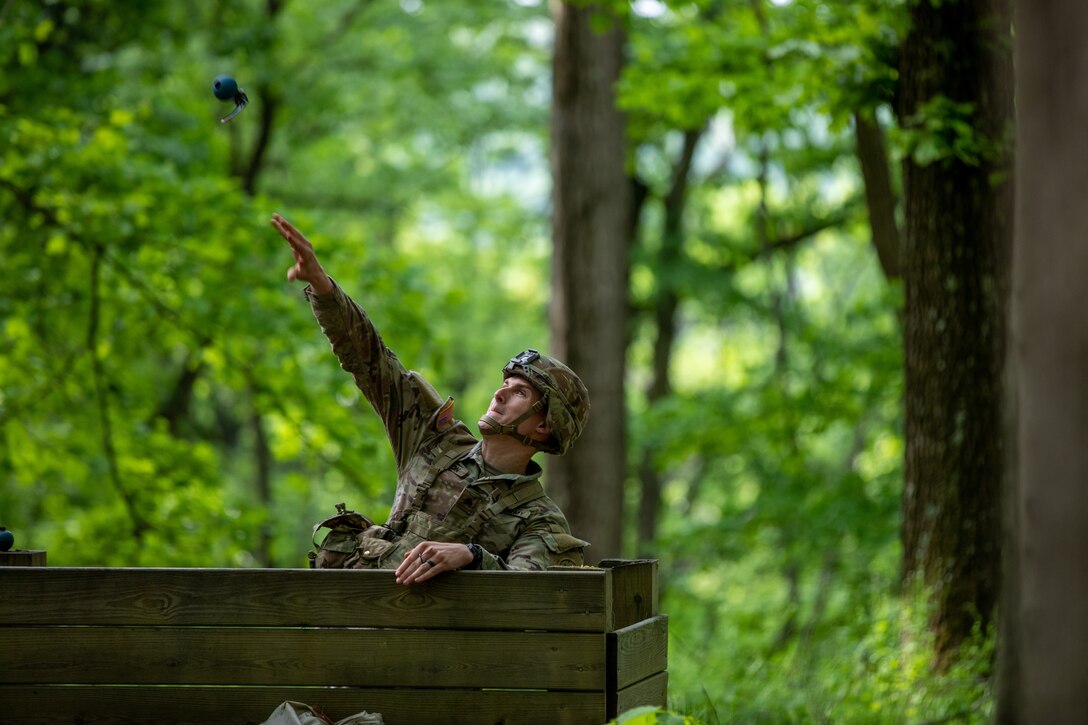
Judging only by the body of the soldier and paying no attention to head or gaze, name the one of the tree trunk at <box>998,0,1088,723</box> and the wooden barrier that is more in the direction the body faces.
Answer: the wooden barrier

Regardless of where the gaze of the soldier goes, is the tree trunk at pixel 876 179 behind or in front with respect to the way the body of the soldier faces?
behind

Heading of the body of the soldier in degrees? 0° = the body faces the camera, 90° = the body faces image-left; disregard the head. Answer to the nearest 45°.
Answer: approximately 45°

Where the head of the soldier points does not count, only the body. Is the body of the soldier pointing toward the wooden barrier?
yes

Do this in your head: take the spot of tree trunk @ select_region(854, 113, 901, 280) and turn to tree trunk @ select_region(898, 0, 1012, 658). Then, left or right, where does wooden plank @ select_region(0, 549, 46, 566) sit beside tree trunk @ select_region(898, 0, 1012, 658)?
right

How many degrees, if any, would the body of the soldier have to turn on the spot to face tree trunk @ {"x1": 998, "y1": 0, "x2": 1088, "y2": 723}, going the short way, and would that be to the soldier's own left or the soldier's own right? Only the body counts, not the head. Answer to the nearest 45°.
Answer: approximately 90° to the soldier's own left

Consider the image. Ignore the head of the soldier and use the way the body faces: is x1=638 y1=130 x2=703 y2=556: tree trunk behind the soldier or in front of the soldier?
behind

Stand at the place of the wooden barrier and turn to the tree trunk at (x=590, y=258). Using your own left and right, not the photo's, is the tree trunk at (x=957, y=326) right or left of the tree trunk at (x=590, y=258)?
right

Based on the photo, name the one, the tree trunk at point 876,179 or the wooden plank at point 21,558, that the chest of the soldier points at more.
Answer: the wooden plank

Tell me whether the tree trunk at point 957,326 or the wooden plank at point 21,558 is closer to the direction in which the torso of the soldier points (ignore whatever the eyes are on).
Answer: the wooden plank

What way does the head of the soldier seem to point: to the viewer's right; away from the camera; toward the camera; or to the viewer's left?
to the viewer's left
